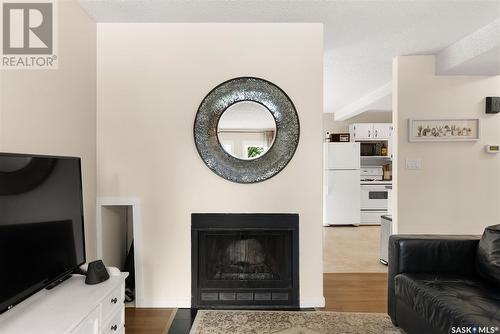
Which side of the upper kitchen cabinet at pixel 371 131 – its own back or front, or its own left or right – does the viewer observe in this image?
front

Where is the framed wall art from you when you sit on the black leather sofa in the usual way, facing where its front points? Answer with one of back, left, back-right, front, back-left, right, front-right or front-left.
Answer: back-right

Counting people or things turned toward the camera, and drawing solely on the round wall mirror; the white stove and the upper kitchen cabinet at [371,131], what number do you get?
3

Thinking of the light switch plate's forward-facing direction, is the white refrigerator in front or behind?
behind

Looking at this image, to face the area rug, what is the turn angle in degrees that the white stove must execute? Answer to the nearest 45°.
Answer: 0° — it already faces it

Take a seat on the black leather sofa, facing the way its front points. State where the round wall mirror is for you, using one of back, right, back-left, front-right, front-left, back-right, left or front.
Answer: front-right

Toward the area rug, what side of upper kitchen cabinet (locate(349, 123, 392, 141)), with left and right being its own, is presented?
front

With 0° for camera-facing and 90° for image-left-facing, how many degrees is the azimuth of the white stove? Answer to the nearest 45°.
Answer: approximately 0°

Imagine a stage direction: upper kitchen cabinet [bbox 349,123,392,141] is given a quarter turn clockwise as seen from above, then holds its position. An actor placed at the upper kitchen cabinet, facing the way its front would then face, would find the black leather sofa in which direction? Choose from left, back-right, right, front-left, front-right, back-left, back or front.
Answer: left

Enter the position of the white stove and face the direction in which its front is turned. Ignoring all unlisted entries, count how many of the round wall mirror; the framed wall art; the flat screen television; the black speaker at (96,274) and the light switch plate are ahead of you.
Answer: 5

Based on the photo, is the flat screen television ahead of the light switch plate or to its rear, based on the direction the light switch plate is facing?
ahead

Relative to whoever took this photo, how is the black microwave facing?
facing the viewer

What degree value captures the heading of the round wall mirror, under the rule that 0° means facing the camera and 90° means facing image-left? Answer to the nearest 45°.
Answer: approximately 0°
